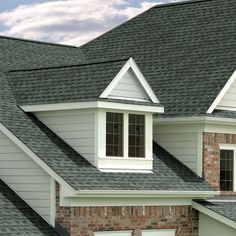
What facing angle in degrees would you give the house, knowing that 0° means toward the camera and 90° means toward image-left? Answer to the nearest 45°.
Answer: approximately 315°
